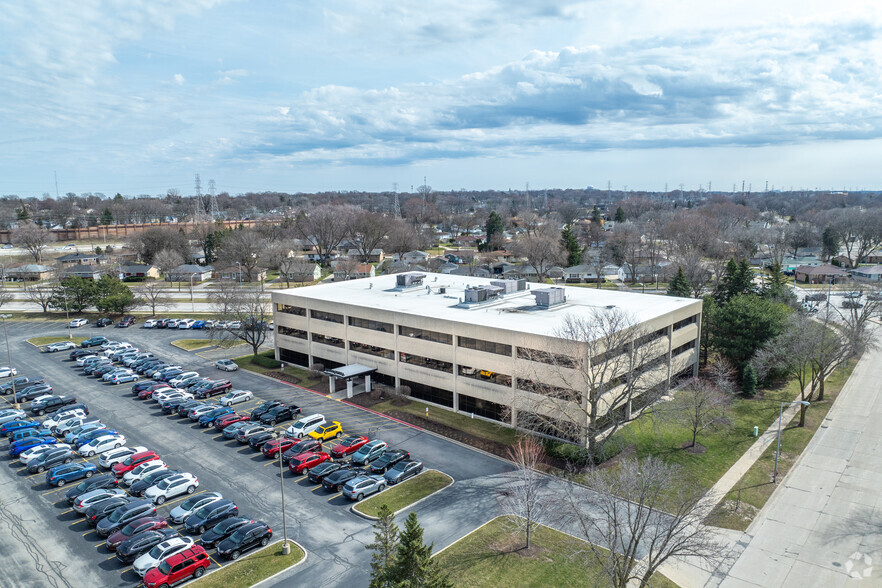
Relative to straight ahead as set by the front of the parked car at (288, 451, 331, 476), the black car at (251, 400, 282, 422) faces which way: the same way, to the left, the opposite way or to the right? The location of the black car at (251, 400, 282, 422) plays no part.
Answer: the opposite way

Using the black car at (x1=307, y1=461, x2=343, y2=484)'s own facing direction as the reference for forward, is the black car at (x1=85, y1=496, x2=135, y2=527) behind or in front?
behind

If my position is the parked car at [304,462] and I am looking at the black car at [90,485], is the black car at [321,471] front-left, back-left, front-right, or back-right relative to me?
back-left

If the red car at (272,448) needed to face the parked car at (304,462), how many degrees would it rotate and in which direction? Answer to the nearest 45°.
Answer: approximately 90° to its right

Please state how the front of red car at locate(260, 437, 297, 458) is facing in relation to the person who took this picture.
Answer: facing away from the viewer and to the right of the viewer

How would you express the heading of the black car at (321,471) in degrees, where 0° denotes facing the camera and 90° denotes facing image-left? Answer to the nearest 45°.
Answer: approximately 225°
